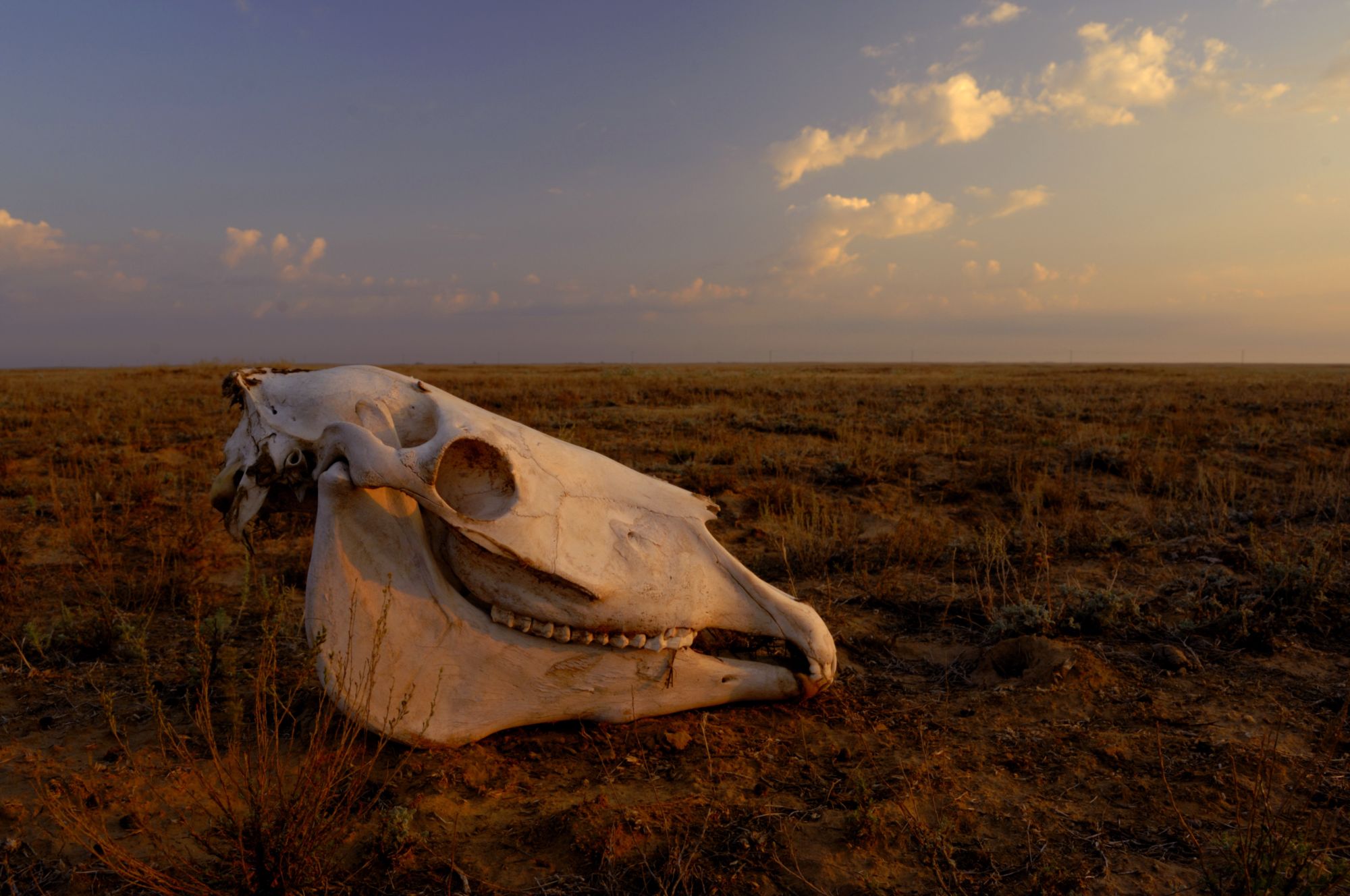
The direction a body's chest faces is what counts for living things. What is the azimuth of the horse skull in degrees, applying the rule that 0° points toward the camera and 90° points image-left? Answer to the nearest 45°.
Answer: approximately 270°
